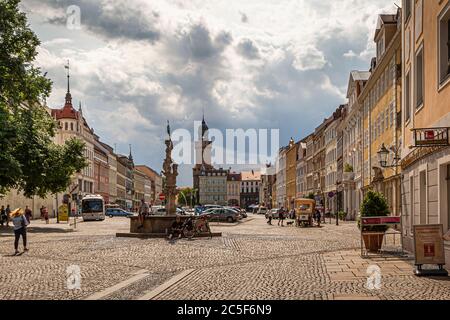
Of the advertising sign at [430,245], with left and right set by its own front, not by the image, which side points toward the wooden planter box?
back

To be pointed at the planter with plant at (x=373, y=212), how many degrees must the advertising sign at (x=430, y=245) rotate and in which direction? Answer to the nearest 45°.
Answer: approximately 180°

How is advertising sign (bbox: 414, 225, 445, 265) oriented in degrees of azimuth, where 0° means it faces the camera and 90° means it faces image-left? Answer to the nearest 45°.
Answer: approximately 0°

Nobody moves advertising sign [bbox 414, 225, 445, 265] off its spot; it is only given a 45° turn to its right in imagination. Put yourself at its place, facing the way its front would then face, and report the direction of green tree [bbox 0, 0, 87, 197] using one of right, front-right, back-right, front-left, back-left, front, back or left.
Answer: right

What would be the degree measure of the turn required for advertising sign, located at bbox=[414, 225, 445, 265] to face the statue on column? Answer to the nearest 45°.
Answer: approximately 135° to its right
